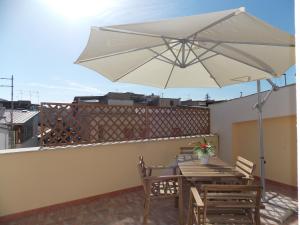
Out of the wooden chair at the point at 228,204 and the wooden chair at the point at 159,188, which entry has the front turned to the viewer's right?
the wooden chair at the point at 159,188

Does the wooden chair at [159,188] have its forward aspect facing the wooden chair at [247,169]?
yes

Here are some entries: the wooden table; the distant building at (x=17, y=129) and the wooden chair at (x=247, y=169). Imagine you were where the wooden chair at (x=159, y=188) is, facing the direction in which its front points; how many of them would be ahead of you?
2

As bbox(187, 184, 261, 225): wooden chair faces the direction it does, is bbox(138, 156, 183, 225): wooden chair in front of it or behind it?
in front

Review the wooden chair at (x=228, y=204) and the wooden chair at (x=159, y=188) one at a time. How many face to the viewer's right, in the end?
1

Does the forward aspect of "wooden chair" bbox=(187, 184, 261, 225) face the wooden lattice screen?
yes

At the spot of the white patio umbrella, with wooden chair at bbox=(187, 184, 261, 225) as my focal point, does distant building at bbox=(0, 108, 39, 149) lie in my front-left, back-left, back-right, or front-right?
back-right

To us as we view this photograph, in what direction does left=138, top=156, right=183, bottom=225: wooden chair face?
facing to the right of the viewer

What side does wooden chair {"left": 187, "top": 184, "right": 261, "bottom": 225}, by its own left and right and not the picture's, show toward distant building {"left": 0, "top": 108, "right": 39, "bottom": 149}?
front

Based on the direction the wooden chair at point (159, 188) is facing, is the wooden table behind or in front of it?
in front

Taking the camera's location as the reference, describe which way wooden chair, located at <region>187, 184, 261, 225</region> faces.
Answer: facing away from the viewer and to the left of the viewer
